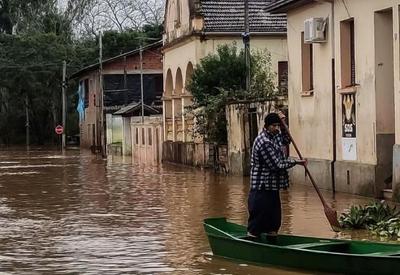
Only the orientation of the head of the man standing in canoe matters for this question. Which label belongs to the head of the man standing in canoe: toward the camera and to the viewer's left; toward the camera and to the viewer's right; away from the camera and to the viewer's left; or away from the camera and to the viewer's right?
toward the camera and to the viewer's right

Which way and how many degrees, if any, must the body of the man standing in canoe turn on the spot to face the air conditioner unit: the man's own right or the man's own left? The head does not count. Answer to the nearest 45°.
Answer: approximately 135° to the man's own left

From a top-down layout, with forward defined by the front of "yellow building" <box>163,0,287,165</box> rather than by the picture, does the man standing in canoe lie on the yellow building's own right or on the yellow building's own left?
on the yellow building's own left

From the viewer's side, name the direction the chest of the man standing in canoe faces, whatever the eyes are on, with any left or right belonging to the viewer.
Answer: facing the viewer and to the right of the viewer

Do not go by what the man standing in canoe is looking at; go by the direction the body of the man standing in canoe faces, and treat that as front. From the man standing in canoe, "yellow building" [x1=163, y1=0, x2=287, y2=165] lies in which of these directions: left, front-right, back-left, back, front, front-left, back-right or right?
back-left

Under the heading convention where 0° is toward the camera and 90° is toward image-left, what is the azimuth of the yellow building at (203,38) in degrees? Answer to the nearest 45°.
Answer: approximately 45°

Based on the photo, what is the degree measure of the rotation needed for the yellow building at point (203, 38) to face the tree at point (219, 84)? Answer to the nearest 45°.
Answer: approximately 45° to its left

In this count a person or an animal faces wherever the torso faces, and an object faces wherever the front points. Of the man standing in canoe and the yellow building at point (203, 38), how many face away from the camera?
0
